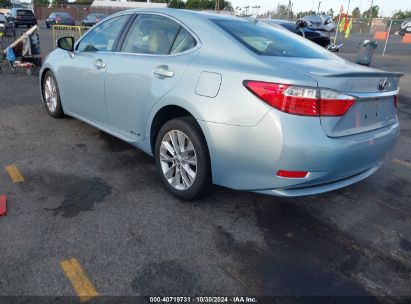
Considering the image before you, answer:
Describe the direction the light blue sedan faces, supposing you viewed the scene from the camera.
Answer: facing away from the viewer and to the left of the viewer

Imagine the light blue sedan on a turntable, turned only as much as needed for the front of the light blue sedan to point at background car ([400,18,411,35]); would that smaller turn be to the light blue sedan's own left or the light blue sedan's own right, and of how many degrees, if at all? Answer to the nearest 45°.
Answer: approximately 90° to the light blue sedan's own right

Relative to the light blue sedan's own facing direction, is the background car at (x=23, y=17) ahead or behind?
ahead
